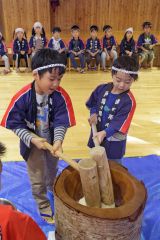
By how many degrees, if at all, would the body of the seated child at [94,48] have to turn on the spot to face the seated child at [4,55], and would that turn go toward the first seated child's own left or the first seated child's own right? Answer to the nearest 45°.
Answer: approximately 90° to the first seated child's own right

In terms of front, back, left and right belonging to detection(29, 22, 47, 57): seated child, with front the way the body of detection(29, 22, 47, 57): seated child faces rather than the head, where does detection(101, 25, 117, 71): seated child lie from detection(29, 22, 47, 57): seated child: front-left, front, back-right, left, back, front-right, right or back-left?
left

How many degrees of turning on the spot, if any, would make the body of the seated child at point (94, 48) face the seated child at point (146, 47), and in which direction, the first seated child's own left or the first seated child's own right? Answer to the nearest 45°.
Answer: approximately 90° to the first seated child's own left

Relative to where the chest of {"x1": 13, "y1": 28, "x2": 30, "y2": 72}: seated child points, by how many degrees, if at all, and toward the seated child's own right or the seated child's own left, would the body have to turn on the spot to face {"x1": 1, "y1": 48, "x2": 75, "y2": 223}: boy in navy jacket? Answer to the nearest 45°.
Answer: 0° — they already face them

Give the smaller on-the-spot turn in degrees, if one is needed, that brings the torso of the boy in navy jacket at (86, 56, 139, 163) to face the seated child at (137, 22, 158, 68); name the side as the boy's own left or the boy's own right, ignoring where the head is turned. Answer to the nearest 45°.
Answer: approximately 135° to the boy's own right

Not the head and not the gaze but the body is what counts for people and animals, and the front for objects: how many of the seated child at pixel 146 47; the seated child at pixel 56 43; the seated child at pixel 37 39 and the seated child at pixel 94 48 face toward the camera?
4

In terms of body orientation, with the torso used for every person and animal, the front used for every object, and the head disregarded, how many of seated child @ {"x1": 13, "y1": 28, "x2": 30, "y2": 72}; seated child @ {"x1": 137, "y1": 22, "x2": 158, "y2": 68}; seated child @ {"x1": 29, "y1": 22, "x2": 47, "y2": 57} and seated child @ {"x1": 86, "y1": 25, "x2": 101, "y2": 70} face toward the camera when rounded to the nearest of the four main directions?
4

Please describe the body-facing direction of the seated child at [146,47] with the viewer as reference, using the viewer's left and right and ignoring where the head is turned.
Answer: facing the viewer

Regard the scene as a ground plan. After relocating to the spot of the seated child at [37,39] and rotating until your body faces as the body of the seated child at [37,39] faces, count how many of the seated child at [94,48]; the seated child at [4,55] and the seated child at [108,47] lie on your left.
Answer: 2

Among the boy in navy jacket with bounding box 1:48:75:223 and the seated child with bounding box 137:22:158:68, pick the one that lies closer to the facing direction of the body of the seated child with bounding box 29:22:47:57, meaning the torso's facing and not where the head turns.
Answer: the boy in navy jacket

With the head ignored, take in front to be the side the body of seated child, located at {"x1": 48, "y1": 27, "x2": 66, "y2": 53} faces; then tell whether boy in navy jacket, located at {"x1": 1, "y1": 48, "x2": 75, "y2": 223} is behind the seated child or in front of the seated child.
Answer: in front

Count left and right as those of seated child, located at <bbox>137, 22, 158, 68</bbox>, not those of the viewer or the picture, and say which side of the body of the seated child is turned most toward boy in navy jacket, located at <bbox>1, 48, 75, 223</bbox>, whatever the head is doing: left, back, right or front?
front

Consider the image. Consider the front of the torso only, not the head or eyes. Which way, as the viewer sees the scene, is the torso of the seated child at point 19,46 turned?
toward the camera

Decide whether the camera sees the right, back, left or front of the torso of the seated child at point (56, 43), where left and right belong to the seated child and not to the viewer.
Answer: front

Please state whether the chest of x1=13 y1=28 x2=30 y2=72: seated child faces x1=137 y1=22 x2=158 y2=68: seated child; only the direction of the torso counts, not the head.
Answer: no

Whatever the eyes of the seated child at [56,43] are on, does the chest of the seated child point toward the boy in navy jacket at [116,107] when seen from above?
yes

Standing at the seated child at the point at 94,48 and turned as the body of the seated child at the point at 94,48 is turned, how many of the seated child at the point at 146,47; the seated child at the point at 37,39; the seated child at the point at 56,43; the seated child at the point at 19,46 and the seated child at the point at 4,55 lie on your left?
1

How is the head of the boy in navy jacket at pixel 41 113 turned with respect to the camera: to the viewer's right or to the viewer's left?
to the viewer's right

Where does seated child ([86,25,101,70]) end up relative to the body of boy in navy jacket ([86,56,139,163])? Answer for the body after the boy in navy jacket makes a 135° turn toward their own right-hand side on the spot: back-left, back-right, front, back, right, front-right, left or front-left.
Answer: front
